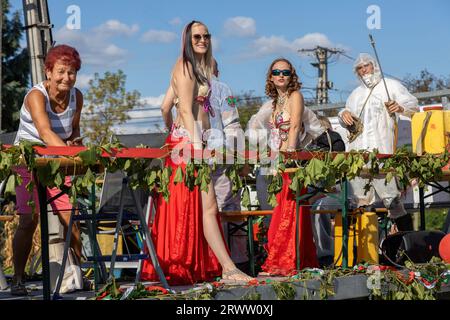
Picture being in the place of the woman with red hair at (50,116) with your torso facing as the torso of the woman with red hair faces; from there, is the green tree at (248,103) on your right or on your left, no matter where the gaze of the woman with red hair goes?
on your left

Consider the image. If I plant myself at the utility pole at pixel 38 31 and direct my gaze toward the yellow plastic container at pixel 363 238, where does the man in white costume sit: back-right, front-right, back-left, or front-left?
front-left

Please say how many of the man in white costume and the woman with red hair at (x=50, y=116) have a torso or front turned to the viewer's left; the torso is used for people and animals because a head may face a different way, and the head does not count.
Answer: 0

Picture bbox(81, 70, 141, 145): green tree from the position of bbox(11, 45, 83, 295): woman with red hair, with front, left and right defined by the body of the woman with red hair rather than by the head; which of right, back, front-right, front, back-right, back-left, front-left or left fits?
back-left

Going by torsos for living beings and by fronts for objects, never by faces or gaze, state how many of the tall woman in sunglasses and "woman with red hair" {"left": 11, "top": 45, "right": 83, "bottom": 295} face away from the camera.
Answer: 0

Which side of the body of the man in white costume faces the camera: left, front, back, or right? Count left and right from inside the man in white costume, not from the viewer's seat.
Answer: front

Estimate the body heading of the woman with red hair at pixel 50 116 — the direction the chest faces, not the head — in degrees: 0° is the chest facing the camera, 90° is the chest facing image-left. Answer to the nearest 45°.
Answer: approximately 315°

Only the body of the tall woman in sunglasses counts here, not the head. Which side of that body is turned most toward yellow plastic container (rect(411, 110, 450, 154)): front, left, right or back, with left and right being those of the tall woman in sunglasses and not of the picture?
front

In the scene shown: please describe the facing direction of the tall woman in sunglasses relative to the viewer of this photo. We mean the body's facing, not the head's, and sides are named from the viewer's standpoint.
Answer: facing the viewer and to the right of the viewer

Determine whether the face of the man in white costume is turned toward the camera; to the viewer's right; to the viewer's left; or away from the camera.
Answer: toward the camera

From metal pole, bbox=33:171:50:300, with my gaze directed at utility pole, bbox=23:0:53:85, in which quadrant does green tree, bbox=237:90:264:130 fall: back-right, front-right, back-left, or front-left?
front-right

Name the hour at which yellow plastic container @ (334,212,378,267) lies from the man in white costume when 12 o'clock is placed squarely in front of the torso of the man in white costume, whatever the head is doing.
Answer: The yellow plastic container is roughly at 12 o'clock from the man in white costume.

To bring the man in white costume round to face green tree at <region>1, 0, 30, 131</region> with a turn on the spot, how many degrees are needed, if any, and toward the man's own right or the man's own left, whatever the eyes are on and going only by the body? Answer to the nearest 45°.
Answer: approximately 135° to the man's own right

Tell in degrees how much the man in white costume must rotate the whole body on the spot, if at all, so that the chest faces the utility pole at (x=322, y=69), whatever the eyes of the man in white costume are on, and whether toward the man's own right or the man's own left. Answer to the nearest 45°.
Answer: approximately 180°

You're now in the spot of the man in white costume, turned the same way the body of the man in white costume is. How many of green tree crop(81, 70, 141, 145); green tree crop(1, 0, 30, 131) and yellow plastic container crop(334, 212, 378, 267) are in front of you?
1
